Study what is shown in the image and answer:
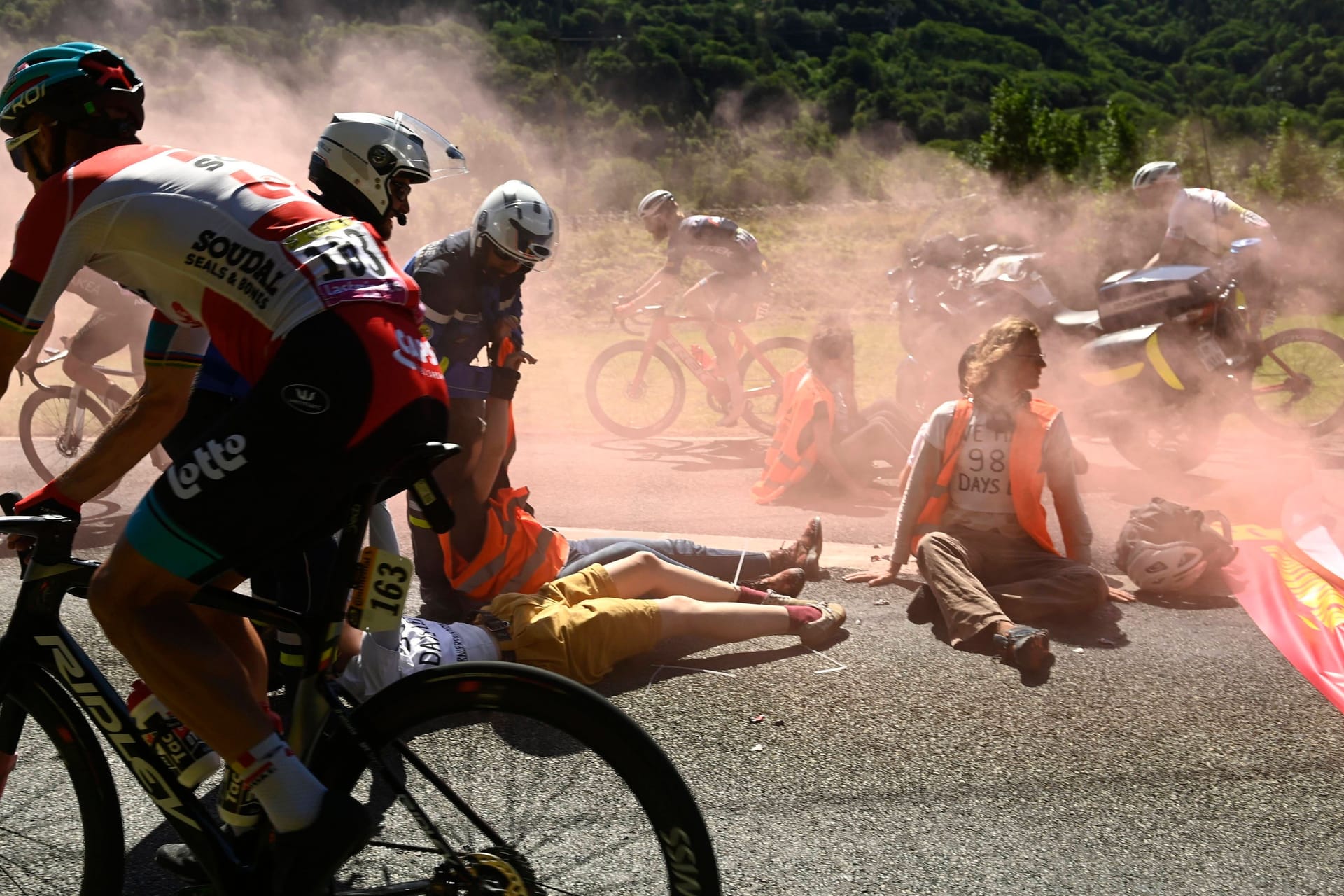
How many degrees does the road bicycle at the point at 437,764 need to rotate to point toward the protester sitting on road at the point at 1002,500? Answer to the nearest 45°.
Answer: approximately 135° to its right

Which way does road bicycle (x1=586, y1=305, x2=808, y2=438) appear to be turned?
to the viewer's left

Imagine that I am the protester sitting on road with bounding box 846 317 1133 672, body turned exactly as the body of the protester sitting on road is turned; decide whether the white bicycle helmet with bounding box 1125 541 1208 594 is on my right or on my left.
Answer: on my left

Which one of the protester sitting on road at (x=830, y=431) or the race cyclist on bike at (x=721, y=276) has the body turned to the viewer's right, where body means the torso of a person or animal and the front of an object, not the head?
the protester sitting on road

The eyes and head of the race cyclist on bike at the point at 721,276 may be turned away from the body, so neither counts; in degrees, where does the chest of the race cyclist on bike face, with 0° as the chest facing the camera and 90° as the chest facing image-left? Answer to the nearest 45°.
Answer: approximately 90°

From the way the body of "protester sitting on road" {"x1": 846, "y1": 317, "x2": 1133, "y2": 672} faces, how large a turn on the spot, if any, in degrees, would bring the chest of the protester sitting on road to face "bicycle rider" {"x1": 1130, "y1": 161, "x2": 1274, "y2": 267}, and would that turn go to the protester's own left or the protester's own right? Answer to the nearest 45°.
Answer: approximately 180°

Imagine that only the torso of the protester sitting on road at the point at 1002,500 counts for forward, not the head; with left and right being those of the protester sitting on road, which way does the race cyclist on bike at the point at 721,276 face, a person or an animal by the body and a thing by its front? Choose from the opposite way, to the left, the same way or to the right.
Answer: to the right

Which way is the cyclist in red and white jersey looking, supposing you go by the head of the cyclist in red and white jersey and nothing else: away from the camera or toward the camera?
away from the camera

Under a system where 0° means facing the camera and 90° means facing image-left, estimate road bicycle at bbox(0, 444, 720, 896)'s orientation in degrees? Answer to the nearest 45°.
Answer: approximately 90°

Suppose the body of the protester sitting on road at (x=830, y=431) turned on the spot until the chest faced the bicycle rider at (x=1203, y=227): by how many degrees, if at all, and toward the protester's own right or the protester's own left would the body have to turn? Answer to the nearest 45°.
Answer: approximately 45° to the protester's own left

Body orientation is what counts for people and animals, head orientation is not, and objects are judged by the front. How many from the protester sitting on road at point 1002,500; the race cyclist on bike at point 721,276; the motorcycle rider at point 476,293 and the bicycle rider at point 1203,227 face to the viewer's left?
2
